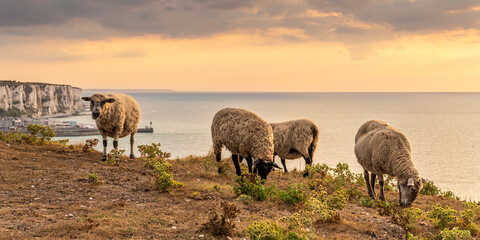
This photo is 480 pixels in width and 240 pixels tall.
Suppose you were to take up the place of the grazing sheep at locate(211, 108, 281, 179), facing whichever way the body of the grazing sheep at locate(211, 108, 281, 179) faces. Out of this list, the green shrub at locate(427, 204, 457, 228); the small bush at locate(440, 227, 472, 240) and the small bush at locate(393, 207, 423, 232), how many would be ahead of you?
3

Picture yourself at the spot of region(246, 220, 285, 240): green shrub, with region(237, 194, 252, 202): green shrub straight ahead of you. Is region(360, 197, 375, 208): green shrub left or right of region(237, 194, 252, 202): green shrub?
right

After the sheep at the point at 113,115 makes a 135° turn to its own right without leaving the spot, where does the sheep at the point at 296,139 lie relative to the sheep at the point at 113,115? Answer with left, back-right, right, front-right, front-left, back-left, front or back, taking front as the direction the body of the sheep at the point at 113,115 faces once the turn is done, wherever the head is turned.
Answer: right

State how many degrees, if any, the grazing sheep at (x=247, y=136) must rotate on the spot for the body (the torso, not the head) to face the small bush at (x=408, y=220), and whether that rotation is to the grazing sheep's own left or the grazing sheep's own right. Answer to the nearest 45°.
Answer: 0° — it already faces it

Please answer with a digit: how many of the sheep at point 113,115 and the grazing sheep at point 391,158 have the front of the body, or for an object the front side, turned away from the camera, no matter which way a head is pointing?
0

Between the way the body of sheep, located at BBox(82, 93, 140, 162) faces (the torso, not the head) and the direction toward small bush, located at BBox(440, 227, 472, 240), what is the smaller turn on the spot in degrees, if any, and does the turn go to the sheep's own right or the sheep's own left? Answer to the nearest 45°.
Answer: approximately 90° to the sheep's own left

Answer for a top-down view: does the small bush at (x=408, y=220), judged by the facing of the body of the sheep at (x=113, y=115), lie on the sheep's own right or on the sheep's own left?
on the sheep's own left

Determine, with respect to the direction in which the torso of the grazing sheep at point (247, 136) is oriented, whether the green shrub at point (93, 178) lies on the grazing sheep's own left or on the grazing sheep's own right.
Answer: on the grazing sheep's own right

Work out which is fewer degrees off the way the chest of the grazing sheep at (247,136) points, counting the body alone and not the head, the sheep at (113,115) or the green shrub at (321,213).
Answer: the green shrub

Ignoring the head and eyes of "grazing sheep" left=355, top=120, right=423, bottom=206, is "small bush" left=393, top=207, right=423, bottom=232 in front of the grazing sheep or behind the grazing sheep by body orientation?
in front

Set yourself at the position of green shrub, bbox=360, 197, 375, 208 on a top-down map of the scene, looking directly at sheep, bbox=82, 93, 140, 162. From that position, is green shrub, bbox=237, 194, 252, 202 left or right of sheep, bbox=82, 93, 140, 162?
left

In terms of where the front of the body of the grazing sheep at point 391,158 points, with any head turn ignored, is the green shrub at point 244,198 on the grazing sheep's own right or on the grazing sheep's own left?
on the grazing sheep's own right

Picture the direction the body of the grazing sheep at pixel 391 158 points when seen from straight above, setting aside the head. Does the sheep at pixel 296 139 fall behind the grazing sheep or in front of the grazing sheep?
behind
